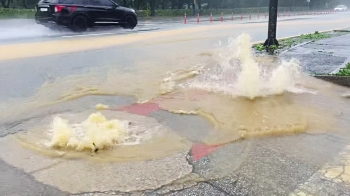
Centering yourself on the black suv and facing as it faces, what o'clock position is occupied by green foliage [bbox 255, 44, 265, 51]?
The green foliage is roughly at 3 o'clock from the black suv.

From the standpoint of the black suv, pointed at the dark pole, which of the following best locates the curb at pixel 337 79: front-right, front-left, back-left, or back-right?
front-right

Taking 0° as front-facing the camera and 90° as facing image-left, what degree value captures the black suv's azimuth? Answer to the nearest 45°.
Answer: approximately 225°

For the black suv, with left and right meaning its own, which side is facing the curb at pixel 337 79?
right

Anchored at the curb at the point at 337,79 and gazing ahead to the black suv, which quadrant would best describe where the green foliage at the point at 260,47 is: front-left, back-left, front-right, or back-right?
front-right

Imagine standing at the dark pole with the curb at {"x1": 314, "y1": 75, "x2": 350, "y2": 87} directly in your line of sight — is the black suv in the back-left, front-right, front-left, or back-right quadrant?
back-right

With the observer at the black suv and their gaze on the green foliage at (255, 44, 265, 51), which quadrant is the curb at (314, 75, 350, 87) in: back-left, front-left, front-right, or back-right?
front-right

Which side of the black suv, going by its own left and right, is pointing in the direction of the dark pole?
right
